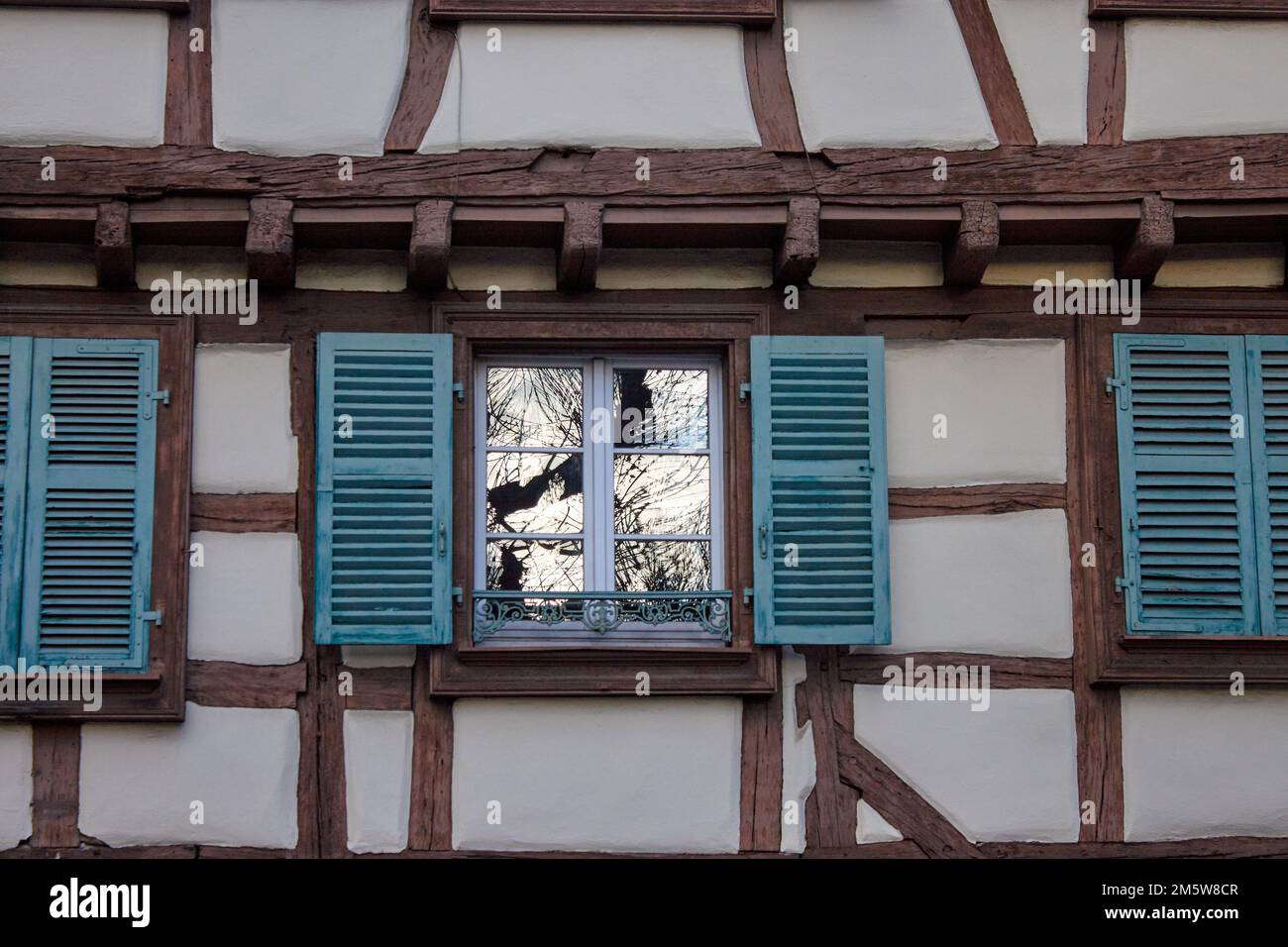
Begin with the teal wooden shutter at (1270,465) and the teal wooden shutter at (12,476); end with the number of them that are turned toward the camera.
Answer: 2

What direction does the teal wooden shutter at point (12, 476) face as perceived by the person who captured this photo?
facing the viewer

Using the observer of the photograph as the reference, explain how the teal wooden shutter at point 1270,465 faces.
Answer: facing the viewer

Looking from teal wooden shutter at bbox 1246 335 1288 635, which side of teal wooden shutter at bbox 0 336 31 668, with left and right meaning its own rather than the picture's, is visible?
left

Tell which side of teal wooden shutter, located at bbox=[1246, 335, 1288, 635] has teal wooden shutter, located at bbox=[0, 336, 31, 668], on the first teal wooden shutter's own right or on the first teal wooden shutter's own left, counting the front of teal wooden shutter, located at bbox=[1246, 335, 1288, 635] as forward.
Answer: on the first teal wooden shutter's own right
